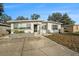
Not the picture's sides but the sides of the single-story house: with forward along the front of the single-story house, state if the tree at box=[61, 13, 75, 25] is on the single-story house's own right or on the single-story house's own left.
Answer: on the single-story house's own left

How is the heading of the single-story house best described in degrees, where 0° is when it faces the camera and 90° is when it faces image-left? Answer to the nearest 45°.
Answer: approximately 0°

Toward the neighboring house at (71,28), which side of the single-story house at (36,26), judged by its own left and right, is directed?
left
